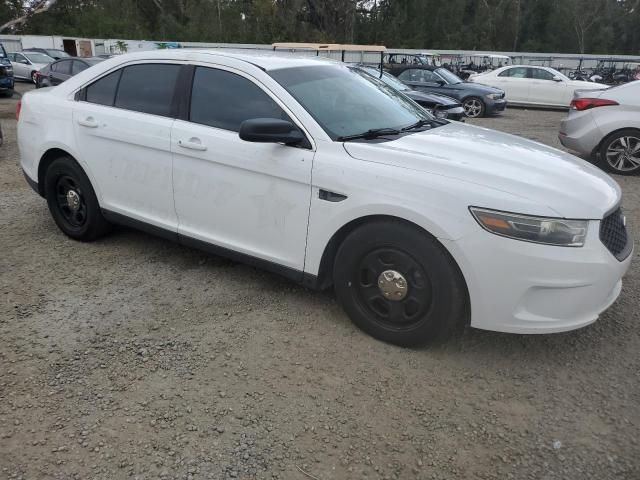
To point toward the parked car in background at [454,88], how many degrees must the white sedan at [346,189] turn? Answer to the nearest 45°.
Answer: approximately 135° to its left

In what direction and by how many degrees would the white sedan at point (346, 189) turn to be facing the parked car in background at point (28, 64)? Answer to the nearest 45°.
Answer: approximately 180°

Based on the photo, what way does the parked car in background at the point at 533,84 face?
to the viewer's right

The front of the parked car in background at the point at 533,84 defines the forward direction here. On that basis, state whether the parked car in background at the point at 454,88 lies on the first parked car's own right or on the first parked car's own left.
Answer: on the first parked car's own right

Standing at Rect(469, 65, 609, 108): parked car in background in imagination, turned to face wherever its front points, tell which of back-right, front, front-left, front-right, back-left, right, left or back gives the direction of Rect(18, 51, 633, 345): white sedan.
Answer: right

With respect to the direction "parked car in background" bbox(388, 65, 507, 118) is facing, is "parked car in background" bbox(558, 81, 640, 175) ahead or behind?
ahead

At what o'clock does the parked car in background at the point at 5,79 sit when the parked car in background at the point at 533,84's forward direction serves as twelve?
the parked car in background at the point at 5,79 is roughly at 5 o'clock from the parked car in background at the point at 533,84.

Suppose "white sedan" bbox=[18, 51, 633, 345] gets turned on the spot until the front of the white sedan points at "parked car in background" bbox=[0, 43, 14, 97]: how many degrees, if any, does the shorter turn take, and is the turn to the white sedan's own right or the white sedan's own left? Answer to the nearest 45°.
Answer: approximately 180°

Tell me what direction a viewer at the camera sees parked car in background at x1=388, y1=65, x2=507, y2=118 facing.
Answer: facing the viewer and to the right of the viewer
